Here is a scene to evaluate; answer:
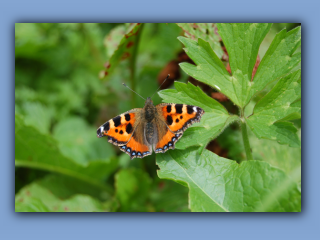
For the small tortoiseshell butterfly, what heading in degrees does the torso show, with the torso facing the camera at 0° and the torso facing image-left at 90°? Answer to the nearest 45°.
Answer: approximately 180°

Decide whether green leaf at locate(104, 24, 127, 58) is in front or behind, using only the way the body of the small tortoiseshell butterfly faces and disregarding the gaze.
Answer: in front
